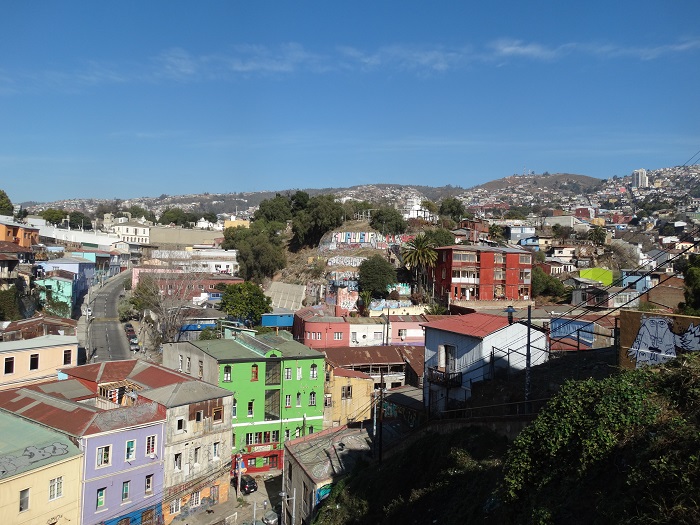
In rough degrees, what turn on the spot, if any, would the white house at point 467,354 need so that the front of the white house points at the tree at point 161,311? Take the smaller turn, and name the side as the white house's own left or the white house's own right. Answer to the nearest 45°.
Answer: approximately 90° to the white house's own right

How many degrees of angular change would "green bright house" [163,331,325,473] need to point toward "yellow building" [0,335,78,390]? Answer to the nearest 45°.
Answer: approximately 90° to its right

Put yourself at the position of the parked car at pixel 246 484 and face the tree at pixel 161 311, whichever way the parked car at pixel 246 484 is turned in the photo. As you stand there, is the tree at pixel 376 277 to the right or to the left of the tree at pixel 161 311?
right

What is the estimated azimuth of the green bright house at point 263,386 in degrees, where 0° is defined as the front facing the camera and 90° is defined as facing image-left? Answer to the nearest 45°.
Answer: approximately 0°

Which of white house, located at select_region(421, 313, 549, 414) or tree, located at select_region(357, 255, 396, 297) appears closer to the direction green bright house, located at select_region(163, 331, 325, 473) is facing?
the white house

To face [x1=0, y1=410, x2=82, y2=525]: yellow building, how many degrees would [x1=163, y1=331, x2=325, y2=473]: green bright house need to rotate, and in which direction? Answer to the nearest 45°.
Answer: approximately 45° to its right

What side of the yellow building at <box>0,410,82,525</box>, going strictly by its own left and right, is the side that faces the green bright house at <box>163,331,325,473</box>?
left

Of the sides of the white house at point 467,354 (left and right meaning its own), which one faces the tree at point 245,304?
right

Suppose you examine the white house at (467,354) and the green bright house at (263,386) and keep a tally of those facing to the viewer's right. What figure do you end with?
0

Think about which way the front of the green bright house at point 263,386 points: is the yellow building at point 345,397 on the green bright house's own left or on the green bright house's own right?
on the green bright house's own left

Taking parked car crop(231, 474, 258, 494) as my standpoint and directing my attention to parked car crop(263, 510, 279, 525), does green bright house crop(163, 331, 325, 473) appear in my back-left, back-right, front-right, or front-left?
back-left

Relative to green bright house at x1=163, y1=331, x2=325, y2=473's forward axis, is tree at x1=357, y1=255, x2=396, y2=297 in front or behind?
behind

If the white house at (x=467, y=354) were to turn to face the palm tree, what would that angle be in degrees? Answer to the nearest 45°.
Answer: approximately 135° to its right

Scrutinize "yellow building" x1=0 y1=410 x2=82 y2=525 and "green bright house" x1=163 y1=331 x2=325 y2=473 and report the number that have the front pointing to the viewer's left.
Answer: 0
